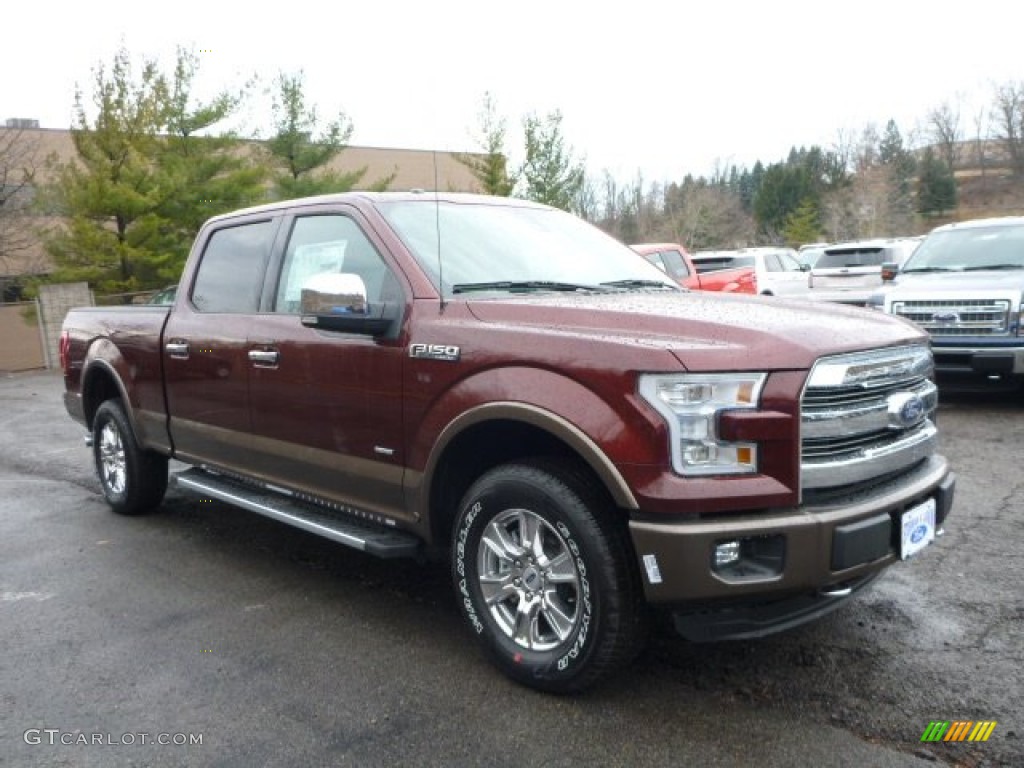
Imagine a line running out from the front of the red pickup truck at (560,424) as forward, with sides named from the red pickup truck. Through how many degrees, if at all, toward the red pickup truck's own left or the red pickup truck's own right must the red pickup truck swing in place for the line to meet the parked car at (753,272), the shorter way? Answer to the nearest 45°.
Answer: approximately 135° to the red pickup truck's own left

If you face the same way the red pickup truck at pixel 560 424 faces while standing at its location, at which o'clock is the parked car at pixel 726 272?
The parked car is roughly at 8 o'clock from the red pickup truck.

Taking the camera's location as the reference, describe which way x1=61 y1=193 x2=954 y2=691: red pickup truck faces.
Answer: facing the viewer and to the right of the viewer

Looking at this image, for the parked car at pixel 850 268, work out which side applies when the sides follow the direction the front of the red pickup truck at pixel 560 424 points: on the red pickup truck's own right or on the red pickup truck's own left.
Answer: on the red pickup truck's own left

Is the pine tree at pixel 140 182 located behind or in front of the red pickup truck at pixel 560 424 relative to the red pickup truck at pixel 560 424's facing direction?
behind

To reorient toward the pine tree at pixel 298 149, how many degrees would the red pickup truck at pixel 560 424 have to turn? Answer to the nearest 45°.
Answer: approximately 135° to its left

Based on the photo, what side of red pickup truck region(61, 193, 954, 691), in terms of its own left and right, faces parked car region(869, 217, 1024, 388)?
left

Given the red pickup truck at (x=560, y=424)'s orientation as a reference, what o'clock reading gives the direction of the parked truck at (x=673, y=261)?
The parked truck is roughly at 8 o'clock from the red pickup truck.

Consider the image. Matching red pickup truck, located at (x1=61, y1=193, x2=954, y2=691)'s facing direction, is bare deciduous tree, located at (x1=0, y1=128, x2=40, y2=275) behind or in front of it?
behind
